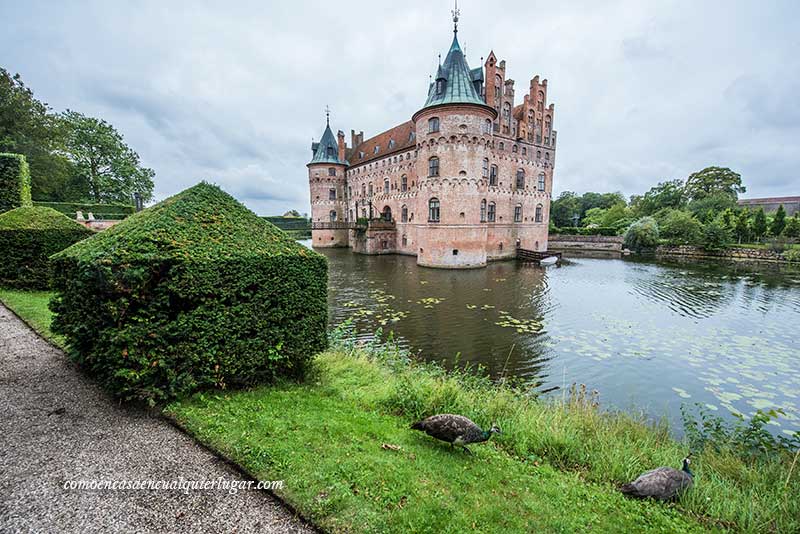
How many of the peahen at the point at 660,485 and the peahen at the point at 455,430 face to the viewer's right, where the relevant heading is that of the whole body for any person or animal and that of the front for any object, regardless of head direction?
2

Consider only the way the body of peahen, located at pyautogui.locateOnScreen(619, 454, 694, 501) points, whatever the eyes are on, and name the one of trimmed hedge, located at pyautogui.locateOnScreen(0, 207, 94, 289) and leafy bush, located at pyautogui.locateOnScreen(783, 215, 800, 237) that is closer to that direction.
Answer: the leafy bush

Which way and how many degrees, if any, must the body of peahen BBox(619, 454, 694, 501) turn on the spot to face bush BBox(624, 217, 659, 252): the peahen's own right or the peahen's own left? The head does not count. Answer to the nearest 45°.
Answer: approximately 90° to the peahen's own left

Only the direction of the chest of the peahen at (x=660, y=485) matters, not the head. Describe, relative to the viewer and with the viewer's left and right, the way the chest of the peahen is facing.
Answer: facing to the right of the viewer

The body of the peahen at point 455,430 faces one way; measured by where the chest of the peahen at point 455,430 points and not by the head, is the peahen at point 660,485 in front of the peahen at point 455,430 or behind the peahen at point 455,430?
in front

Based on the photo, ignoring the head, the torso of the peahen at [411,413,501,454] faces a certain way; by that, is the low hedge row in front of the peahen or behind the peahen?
behind

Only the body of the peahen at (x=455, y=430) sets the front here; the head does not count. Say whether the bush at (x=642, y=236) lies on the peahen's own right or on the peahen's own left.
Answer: on the peahen's own left

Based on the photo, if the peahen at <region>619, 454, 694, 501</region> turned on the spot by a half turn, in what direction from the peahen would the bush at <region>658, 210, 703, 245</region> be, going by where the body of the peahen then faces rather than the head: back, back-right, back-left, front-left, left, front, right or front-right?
right

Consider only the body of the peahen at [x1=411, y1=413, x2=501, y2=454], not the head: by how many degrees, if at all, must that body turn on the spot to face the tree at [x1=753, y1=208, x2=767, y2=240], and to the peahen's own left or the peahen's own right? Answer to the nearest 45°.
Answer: approximately 45° to the peahen's own left

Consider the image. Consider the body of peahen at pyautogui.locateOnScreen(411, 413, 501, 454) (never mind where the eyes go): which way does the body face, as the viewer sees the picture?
to the viewer's right
